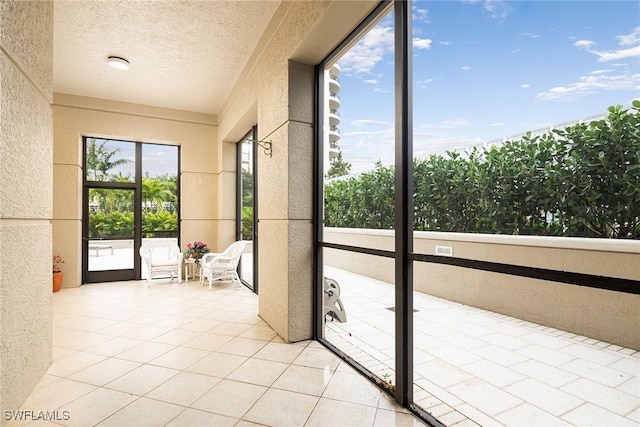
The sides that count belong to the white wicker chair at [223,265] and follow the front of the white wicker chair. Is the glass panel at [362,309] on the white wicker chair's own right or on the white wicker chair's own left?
on the white wicker chair's own left

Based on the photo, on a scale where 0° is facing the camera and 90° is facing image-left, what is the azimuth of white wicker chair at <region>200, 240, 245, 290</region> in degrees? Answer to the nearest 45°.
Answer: approximately 45°

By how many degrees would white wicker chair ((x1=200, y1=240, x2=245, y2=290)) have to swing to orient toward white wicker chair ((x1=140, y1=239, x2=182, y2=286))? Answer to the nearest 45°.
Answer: approximately 90° to its right

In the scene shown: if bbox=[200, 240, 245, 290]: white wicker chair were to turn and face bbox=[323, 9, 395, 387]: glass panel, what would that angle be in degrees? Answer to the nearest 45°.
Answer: approximately 45° to its left

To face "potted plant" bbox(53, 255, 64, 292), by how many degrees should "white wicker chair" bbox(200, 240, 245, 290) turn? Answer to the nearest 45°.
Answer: approximately 45° to its right

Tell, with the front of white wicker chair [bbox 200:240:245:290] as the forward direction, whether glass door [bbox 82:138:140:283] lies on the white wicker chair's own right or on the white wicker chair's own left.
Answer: on the white wicker chair's own right

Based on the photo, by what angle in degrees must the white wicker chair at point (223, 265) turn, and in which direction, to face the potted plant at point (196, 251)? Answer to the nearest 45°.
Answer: approximately 90° to its right
